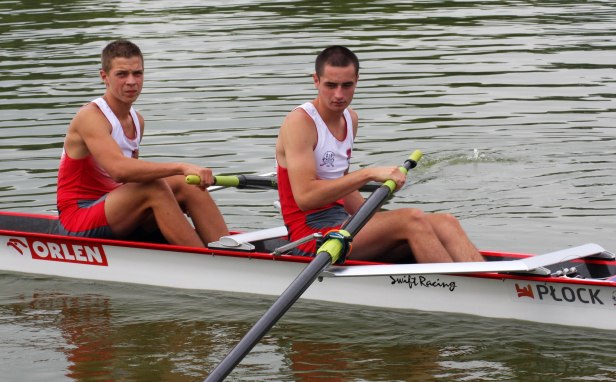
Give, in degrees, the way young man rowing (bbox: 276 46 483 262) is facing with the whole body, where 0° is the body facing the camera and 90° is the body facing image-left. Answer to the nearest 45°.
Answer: approximately 315°

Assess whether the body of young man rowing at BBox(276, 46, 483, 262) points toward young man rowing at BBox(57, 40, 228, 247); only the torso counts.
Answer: no

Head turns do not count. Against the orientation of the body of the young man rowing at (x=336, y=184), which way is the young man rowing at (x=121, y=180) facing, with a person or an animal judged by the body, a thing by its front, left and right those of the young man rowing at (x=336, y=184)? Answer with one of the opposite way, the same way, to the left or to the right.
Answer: the same way

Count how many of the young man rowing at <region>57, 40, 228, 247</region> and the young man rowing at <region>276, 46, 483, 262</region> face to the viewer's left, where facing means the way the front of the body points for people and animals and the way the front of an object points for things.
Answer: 0

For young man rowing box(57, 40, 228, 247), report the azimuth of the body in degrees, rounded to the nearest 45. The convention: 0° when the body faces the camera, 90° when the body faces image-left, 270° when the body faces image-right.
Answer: approximately 315°

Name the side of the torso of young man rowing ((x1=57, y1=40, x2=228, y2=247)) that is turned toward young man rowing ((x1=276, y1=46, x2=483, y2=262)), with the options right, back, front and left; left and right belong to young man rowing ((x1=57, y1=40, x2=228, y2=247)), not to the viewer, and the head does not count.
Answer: front
